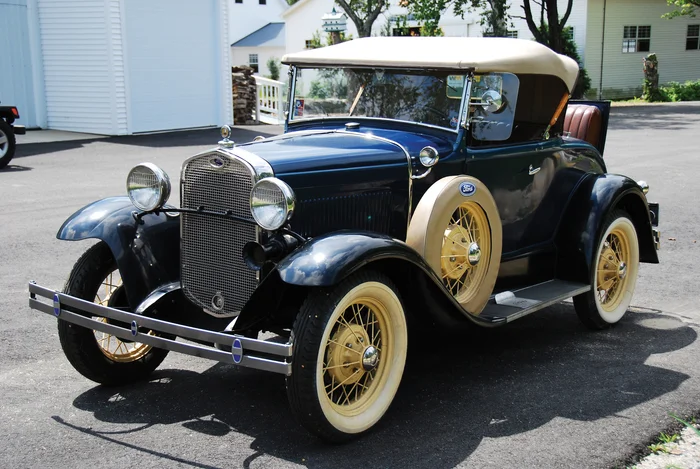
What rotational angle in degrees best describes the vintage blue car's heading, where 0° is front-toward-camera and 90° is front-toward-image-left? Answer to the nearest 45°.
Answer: approximately 45°

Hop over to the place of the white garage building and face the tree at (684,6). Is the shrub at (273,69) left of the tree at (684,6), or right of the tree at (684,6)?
left

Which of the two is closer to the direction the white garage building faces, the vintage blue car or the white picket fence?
the vintage blue car

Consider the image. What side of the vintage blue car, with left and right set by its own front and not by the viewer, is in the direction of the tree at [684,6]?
back

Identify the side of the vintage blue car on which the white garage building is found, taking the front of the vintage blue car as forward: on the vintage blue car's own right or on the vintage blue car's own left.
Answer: on the vintage blue car's own right

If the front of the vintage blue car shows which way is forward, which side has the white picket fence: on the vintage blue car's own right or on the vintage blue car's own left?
on the vintage blue car's own right

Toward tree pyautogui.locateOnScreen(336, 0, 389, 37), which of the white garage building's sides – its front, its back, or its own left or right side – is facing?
left

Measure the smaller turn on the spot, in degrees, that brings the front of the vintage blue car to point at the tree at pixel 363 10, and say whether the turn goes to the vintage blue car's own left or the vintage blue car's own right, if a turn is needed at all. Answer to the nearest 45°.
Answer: approximately 135° to the vintage blue car's own right

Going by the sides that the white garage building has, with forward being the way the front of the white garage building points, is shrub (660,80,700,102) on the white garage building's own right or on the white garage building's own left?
on the white garage building's own left
